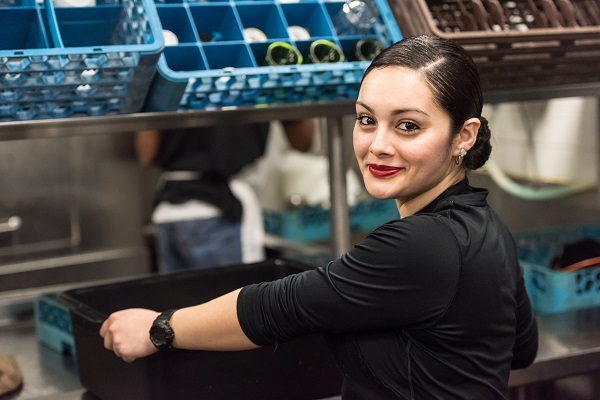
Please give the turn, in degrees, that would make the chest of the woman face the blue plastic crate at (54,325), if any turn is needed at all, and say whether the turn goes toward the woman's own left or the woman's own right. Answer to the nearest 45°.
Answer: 0° — they already face it

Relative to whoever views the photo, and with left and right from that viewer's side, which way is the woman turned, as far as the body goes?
facing away from the viewer and to the left of the viewer

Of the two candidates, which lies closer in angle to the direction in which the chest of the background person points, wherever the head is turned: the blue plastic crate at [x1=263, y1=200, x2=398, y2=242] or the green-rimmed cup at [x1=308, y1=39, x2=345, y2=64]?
the blue plastic crate

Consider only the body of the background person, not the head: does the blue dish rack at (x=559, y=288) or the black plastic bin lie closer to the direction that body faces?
the blue dish rack

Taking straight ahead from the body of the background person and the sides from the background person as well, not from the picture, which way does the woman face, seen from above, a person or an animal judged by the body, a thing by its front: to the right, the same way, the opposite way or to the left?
to the left

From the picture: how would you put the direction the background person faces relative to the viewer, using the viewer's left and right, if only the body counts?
facing away from the viewer and to the right of the viewer

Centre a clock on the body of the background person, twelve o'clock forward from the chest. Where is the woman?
The woman is roughly at 4 o'clock from the background person.

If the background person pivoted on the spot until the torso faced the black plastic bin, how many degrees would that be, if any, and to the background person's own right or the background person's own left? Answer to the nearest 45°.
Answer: approximately 135° to the background person's own right

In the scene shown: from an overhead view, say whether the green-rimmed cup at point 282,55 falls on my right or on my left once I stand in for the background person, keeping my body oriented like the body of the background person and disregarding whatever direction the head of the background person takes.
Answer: on my right

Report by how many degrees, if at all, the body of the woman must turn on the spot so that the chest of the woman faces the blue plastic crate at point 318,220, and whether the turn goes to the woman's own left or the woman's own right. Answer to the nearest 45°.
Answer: approximately 45° to the woman's own right
